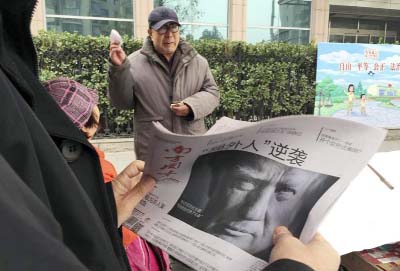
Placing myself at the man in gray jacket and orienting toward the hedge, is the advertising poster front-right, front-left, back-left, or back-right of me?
front-right

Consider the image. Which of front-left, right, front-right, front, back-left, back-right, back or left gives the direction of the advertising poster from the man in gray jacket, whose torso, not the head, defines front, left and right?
back-left

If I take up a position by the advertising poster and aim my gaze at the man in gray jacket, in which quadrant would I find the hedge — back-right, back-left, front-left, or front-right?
front-right

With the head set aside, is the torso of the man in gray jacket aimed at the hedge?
no

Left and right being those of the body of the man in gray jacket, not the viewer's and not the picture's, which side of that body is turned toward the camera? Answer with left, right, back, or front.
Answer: front
